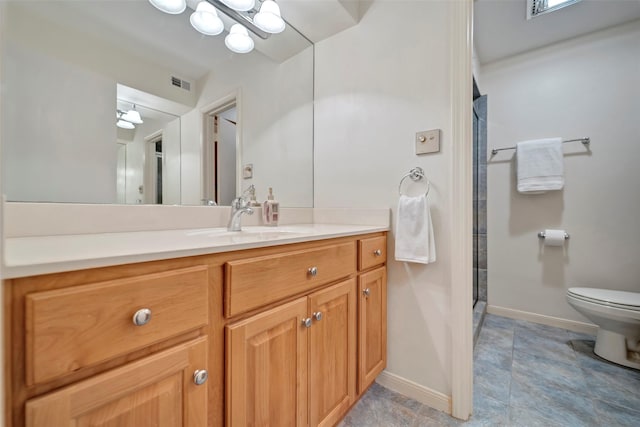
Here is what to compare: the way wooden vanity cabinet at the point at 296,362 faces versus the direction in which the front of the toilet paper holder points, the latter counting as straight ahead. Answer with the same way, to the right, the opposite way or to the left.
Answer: to the left

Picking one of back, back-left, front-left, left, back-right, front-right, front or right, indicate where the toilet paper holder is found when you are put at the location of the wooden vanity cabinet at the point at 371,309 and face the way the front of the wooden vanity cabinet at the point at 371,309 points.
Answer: left

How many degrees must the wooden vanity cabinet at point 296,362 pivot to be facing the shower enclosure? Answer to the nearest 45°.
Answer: approximately 90° to its left

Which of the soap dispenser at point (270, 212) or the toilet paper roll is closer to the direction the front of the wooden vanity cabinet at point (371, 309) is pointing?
the toilet paper roll

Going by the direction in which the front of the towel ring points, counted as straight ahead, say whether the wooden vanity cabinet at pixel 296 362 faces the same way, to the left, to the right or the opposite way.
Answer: to the left

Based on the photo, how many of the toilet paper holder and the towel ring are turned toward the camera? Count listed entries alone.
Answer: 2

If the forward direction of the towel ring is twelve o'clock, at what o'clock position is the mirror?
The mirror is roughly at 2 o'clock from the towel ring.

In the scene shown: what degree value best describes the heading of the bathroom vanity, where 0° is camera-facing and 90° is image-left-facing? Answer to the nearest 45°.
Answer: approximately 315°

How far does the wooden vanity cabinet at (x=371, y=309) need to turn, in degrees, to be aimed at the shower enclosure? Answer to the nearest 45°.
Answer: approximately 90° to its left

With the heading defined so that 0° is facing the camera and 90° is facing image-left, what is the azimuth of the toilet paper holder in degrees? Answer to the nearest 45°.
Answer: approximately 0°

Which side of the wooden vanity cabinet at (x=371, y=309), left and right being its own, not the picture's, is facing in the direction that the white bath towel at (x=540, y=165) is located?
left
